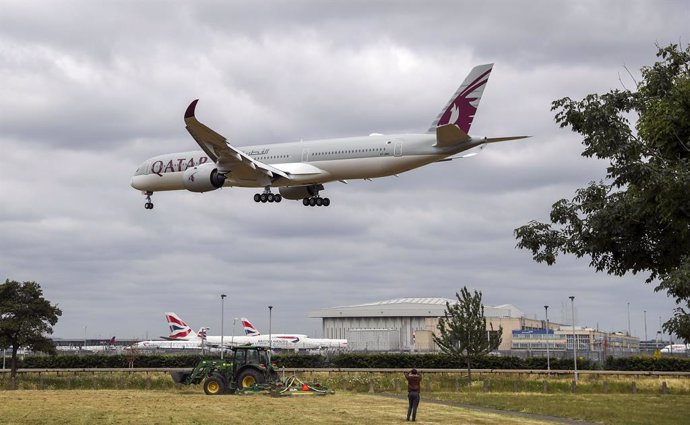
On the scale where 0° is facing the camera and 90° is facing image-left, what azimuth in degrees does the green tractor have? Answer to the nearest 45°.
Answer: approximately 90°

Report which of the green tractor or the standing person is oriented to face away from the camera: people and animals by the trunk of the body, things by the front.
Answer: the standing person

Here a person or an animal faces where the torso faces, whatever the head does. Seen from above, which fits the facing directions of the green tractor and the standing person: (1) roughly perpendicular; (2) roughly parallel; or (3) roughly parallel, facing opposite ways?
roughly perpendicular

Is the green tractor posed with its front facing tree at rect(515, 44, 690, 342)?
no

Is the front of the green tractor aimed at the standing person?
no

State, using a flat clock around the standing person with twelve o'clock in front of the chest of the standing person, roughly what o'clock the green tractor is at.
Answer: The green tractor is roughly at 11 o'clock from the standing person.

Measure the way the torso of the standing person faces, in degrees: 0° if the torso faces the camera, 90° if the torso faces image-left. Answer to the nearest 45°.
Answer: approximately 180°

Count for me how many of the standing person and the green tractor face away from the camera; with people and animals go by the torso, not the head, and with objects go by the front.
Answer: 1
